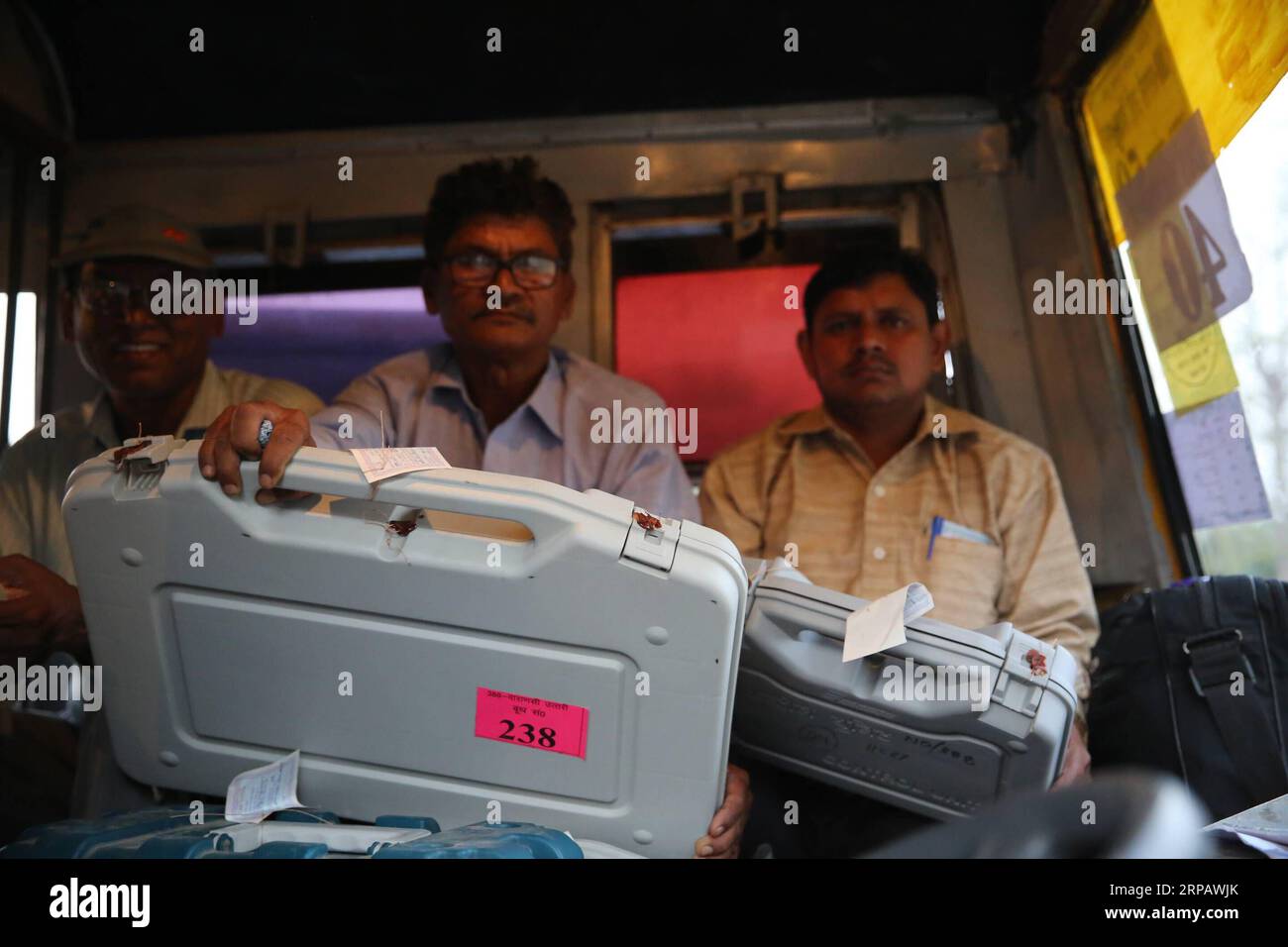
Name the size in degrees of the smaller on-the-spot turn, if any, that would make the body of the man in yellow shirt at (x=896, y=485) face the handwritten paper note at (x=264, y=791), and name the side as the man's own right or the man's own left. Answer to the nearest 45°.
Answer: approximately 45° to the man's own right

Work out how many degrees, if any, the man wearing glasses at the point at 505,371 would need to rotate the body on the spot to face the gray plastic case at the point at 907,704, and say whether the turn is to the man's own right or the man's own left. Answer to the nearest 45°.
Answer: approximately 45° to the man's own left

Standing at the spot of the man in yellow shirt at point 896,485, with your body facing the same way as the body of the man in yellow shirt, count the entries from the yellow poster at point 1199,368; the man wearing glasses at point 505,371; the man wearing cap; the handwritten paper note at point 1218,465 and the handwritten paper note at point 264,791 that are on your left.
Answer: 2

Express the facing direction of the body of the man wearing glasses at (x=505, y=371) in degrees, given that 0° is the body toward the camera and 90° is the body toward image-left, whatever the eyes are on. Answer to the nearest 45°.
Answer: approximately 0°

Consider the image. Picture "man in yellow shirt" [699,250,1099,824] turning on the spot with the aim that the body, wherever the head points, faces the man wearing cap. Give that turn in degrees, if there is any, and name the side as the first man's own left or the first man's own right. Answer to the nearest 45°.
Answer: approximately 90° to the first man's own right

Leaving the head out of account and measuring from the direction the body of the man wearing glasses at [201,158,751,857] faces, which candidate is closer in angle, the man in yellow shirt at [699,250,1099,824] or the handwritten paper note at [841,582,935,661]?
the handwritten paper note

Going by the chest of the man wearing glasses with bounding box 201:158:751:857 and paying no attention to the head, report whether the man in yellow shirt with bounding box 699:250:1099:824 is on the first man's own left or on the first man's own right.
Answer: on the first man's own left
